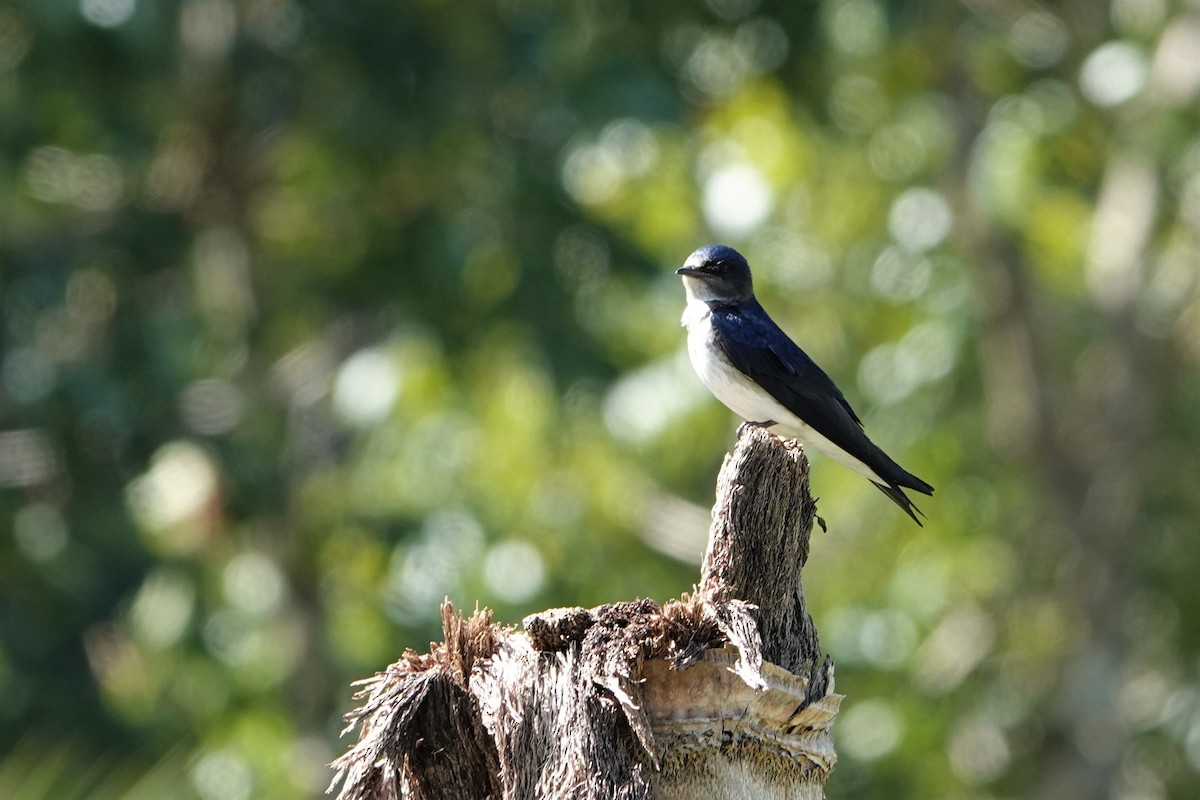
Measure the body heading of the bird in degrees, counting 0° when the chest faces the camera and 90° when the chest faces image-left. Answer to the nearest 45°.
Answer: approximately 90°
